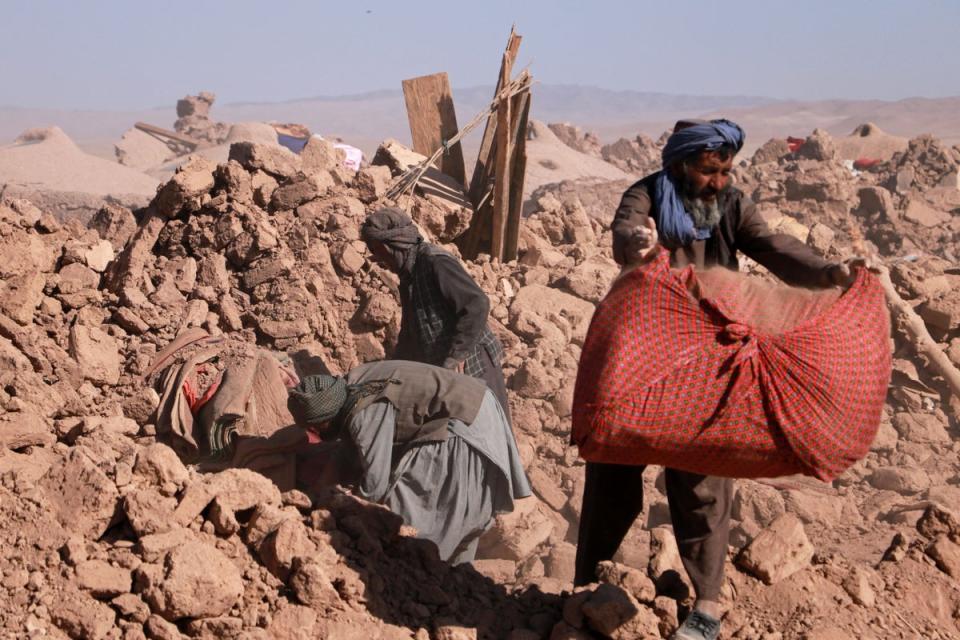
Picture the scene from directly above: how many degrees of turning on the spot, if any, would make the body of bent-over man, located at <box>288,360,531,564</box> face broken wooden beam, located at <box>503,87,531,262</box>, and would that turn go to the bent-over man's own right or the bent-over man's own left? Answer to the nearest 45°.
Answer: approximately 90° to the bent-over man's own right

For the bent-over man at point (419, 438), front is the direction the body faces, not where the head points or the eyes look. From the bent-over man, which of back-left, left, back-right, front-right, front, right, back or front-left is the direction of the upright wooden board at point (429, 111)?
right

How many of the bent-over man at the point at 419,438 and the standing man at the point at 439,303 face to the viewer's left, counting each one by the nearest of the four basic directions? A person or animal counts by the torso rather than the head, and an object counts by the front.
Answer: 2

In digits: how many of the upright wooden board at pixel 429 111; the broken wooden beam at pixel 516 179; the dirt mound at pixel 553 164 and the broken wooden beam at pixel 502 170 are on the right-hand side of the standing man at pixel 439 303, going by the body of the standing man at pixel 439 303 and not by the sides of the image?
4

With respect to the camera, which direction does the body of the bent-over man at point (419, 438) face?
to the viewer's left

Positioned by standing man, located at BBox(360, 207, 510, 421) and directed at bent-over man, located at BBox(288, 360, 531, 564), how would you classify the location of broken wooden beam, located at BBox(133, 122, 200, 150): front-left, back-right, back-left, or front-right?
back-right

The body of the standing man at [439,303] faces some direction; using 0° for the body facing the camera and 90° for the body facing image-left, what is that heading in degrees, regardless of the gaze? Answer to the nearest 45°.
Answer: approximately 90°

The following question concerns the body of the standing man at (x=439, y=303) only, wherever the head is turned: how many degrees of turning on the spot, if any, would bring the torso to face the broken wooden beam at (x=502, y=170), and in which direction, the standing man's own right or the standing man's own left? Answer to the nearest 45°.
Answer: approximately 90° to the standing man's own right

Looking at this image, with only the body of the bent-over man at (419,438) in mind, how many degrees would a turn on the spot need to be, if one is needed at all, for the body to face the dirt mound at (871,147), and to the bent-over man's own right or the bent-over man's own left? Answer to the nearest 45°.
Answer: approximately 135° to the bent-over man's own right

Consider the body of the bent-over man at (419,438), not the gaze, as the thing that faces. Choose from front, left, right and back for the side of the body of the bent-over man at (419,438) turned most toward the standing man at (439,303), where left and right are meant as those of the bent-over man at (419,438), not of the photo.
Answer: right

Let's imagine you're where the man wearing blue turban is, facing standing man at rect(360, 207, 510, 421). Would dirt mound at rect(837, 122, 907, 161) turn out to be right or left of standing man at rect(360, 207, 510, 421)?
right

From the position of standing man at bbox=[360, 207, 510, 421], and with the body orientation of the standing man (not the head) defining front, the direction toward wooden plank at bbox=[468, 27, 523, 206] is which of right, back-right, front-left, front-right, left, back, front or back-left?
right
